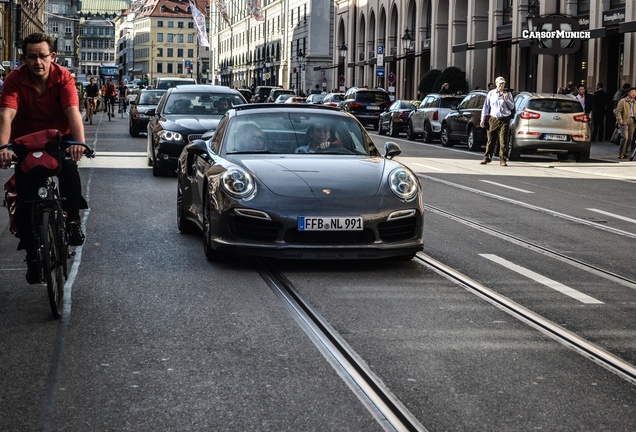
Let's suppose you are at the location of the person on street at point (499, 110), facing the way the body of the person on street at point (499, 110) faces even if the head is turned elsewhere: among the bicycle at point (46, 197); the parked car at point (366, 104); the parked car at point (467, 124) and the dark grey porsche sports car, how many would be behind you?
2

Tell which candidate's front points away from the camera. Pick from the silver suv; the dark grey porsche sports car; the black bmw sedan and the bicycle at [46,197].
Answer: the silver suv

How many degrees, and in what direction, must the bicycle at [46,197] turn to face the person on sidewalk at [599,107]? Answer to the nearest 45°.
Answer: approximately 135° to its left

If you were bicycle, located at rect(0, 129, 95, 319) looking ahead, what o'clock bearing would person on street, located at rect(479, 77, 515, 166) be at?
The person on street is roughly at 7 o'clock from the bicycle.

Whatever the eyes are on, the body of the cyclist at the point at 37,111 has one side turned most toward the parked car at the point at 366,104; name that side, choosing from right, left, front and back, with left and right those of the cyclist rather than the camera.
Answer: back

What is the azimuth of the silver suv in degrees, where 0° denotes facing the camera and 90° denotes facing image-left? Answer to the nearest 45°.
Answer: approximately 180°

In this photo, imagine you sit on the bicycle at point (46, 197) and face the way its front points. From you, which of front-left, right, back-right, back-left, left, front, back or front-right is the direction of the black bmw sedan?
back

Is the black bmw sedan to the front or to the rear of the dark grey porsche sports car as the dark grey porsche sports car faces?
to the rear
